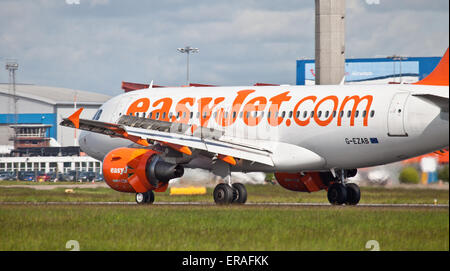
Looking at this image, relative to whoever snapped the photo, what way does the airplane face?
facing away from the viewer and to the left of the viewer
